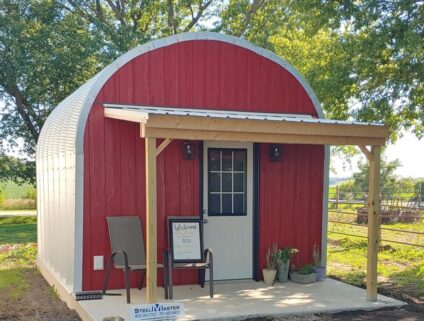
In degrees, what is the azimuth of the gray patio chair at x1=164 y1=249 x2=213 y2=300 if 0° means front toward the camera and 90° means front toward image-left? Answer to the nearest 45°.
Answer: approximately 0°

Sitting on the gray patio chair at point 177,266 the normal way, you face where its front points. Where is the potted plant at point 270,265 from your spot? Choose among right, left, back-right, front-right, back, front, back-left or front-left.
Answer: back-left

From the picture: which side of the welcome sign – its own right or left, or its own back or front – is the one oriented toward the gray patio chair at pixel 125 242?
right

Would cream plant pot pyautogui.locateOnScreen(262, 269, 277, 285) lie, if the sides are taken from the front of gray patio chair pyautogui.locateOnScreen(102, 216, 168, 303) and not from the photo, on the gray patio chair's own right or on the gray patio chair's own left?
on the gray patio chair's own left

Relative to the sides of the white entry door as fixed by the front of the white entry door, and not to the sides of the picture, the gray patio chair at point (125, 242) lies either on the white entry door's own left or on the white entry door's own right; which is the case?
on the white entry door's own right

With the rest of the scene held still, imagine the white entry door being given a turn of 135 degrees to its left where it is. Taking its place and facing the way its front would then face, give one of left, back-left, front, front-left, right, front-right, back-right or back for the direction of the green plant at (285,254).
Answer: front-right

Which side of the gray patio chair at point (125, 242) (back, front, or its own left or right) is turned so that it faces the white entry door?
left

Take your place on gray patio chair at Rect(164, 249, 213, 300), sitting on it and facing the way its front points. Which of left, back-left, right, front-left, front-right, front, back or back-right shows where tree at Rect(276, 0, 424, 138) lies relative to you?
back-left
